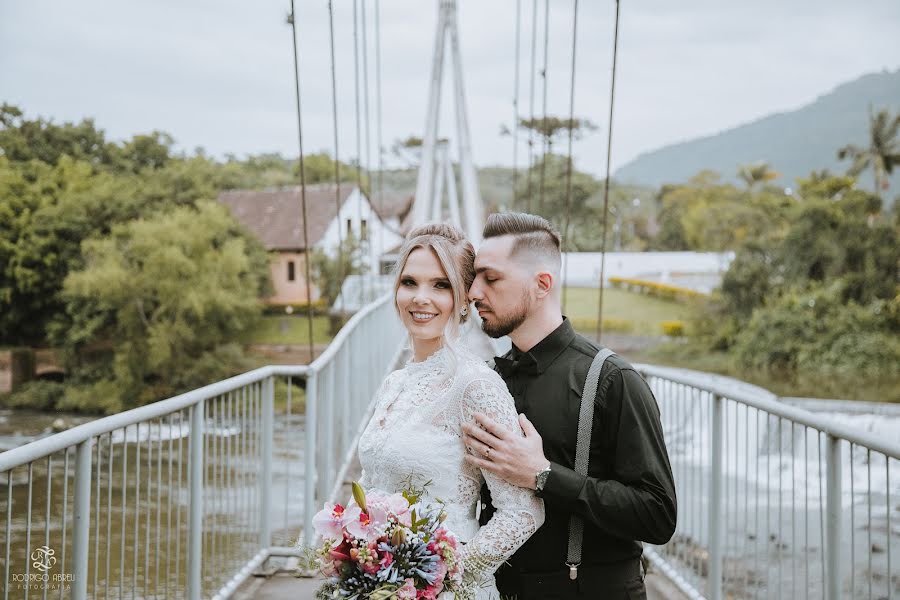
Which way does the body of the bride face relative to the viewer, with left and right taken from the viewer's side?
facing the viewer and to the left of the viewer

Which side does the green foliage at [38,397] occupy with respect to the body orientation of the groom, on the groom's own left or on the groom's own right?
on the groom's own right

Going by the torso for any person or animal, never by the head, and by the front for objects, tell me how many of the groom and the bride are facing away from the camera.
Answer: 0

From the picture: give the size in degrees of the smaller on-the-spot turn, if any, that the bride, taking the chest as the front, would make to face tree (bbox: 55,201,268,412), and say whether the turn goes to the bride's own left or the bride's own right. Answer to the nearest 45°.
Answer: approximately 135° to the bride's own right

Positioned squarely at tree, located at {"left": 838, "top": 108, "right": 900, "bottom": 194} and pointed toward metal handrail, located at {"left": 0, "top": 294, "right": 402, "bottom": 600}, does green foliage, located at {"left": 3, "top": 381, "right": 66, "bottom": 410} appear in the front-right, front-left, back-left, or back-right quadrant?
front-right

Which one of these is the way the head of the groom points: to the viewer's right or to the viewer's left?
to the viewer's left

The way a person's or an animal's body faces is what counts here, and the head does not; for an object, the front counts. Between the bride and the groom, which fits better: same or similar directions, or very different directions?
same or similar directions

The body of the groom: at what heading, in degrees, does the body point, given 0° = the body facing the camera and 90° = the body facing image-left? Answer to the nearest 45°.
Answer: approximately 45°

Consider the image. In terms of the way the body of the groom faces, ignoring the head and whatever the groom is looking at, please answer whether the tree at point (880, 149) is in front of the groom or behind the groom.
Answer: behind
